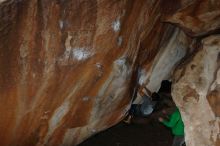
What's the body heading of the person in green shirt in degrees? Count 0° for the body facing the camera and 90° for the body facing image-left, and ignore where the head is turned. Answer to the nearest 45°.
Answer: approximately 90°

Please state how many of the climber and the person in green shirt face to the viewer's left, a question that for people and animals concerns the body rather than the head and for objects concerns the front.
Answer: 2

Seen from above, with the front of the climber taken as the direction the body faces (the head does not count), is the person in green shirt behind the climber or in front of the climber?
behind

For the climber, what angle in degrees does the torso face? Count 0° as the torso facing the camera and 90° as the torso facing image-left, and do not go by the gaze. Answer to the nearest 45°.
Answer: approximately 90°

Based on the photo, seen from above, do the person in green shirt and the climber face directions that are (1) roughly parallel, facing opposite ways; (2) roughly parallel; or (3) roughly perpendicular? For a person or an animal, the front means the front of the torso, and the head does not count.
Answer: roughly parallel

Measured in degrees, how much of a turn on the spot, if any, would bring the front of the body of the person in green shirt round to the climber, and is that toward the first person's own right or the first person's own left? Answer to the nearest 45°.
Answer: approximately 45° to the first person's own right
